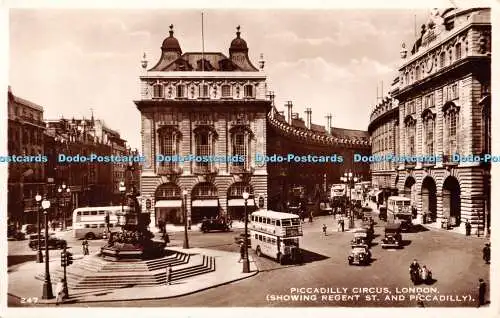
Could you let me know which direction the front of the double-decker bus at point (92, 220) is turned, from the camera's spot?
facing to the right of the viewer

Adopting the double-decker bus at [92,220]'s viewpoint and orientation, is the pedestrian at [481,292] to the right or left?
on its right

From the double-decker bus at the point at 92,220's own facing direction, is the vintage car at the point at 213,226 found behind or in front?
in front
